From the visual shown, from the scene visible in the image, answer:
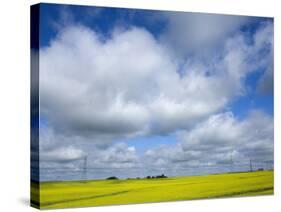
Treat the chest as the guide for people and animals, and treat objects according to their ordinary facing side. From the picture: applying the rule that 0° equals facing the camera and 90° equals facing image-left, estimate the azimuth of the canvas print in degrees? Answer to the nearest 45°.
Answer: approximately 315°
